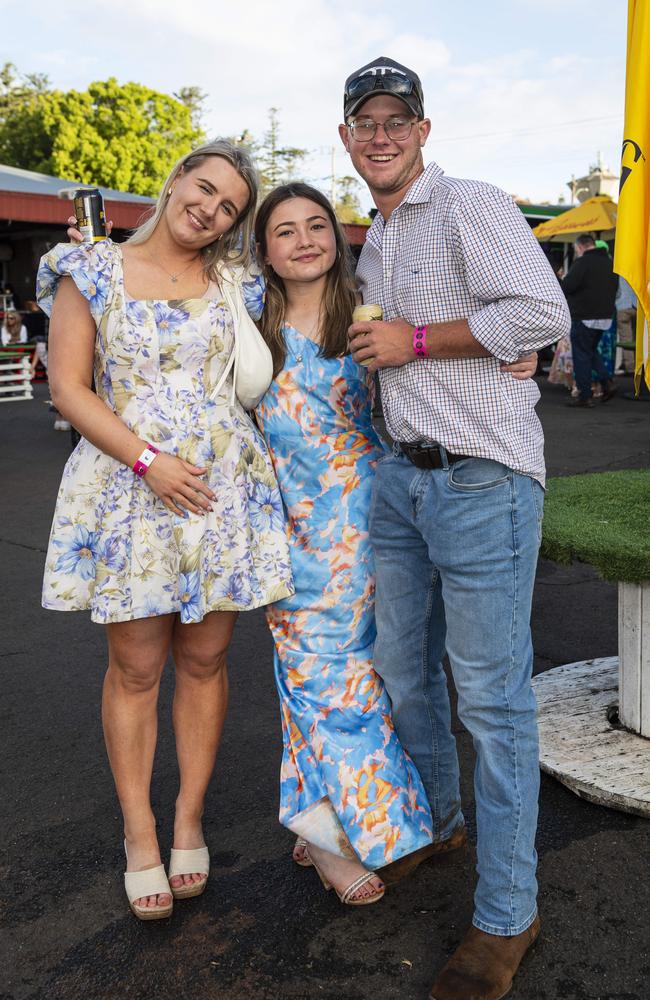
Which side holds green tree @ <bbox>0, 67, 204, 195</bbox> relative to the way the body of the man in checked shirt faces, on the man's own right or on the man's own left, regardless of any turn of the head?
on the man's own right

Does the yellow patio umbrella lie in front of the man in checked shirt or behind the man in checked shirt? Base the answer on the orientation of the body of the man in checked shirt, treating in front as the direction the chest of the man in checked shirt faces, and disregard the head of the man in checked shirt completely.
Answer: behind

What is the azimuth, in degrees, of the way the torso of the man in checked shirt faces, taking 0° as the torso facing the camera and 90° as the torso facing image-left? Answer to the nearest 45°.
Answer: approximately 45°

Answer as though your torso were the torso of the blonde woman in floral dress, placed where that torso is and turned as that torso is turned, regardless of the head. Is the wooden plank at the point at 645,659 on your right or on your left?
on your left

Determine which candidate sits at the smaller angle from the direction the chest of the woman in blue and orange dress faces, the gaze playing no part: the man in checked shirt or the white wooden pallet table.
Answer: the man in checked shirt

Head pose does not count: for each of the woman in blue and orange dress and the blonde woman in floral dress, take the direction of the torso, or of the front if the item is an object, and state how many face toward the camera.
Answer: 2

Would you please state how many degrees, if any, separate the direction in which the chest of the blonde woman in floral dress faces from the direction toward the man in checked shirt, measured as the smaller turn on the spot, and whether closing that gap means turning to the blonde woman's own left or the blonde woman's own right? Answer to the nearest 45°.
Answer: approximately 45° to the blonde woman's own left
